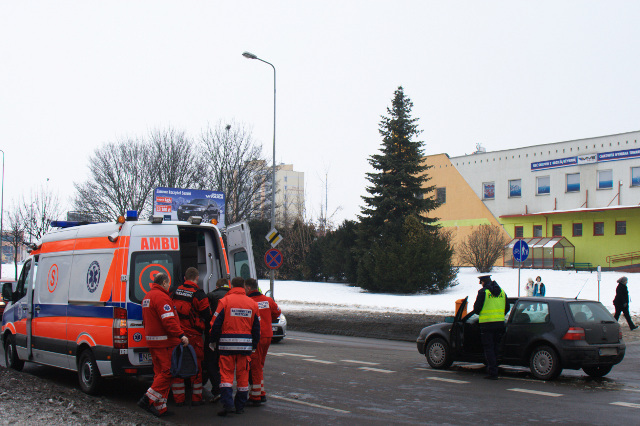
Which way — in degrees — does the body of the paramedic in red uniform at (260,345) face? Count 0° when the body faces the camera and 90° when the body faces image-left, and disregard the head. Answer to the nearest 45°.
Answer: approximately 135°

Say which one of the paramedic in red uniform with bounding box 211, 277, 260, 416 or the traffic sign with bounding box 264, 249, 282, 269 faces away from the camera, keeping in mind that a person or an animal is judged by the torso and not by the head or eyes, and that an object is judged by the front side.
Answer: the paramedic in red uniform

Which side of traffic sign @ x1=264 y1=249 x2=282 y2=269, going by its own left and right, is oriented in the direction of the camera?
front

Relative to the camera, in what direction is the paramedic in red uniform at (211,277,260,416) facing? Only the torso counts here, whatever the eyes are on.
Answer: away from the camera

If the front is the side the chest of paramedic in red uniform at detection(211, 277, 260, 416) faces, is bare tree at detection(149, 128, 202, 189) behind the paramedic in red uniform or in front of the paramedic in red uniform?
in front

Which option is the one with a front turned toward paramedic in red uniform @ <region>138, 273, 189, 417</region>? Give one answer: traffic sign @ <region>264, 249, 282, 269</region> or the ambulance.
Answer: the traffic sign

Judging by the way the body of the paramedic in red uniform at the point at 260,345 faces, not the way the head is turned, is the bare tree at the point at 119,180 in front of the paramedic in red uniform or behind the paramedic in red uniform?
in front

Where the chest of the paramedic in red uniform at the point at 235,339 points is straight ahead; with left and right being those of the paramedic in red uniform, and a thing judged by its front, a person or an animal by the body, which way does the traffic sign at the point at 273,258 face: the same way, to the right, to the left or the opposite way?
the opposite way

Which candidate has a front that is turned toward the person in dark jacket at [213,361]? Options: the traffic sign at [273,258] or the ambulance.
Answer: the traffic sign
